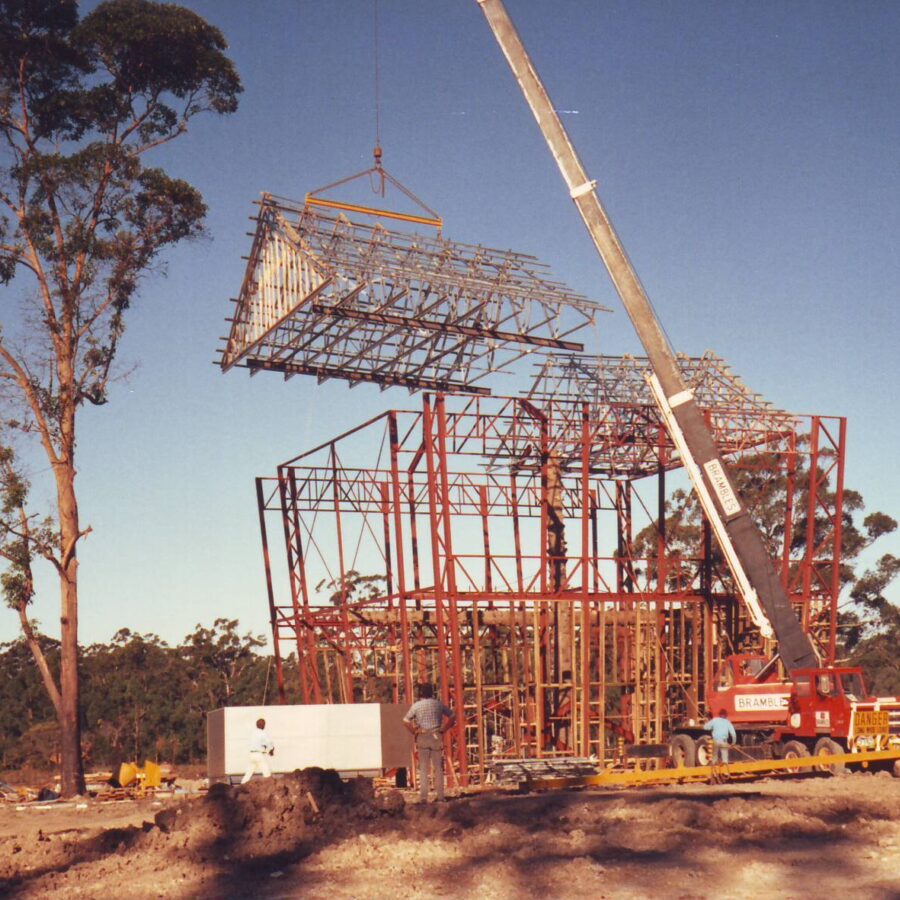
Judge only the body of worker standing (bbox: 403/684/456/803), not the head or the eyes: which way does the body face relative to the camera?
away from the camera

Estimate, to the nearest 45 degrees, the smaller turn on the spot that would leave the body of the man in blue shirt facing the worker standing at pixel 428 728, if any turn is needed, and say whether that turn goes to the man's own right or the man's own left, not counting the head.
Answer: approximately 135° to the man's own left

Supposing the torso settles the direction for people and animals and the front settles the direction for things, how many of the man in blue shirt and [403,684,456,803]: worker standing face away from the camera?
2

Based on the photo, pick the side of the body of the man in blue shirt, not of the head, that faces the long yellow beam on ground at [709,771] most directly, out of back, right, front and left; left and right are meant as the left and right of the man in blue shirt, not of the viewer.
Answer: back

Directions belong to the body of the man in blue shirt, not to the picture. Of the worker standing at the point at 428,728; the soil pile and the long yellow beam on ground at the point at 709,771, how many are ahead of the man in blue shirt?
0

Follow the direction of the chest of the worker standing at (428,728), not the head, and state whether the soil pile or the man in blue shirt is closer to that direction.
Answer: the man in blue shirt

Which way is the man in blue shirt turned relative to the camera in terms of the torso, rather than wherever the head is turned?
away from the camera

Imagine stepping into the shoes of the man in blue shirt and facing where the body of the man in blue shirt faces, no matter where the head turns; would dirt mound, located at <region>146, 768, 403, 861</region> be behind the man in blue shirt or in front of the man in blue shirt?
behind

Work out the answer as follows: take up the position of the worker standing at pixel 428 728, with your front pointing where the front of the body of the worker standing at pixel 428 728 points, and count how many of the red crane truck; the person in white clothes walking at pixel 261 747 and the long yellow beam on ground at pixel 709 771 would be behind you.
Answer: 0

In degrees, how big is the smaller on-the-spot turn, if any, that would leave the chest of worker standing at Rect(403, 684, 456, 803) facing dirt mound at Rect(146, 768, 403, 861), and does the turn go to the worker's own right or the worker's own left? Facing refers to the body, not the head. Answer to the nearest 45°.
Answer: approximately 135° to the worker's own left

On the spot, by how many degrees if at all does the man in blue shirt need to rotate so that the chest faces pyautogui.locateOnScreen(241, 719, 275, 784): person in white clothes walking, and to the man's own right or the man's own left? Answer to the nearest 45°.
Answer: approximately 135° to the man's own left

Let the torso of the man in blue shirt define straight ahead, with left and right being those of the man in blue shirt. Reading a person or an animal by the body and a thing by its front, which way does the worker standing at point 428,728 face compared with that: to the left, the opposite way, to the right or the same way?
the same way
